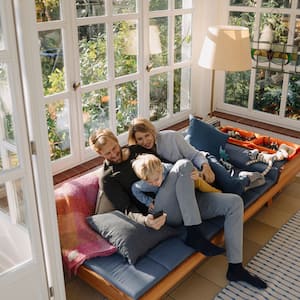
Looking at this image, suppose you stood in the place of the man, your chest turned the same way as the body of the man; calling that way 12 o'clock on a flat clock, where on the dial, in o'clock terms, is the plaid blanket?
The plaid blanket is roughly at 4 o'clock from the man.

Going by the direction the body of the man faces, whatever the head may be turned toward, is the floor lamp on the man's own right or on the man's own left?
on the man's own left

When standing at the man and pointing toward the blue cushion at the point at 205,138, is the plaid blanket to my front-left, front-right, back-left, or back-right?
back-left

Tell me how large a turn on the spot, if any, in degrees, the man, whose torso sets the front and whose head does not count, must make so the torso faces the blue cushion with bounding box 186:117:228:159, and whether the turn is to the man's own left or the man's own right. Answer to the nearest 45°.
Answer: approximately 135° to the man's own left

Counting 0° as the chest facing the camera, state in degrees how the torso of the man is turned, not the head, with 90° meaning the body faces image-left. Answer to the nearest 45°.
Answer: approximately 315°

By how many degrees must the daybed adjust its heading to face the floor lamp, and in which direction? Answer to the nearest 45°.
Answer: approximately 90° to its left

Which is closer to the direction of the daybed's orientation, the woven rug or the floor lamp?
the woven rug

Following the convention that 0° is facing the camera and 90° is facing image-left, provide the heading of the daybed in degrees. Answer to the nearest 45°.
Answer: approximately 315°
